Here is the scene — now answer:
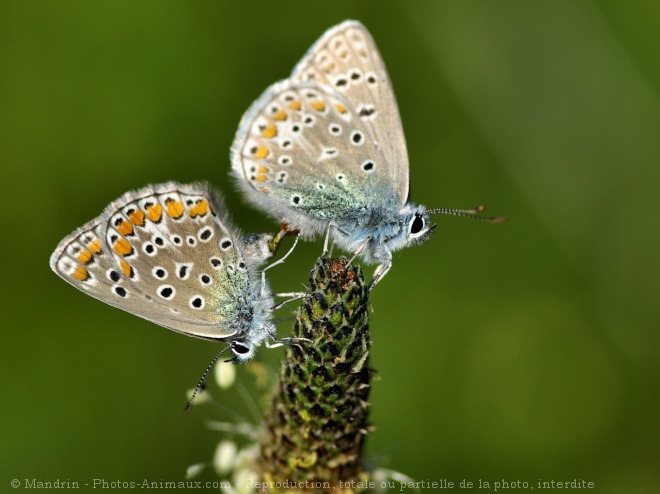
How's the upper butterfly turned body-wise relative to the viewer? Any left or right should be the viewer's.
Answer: facing to the right of the viewer
